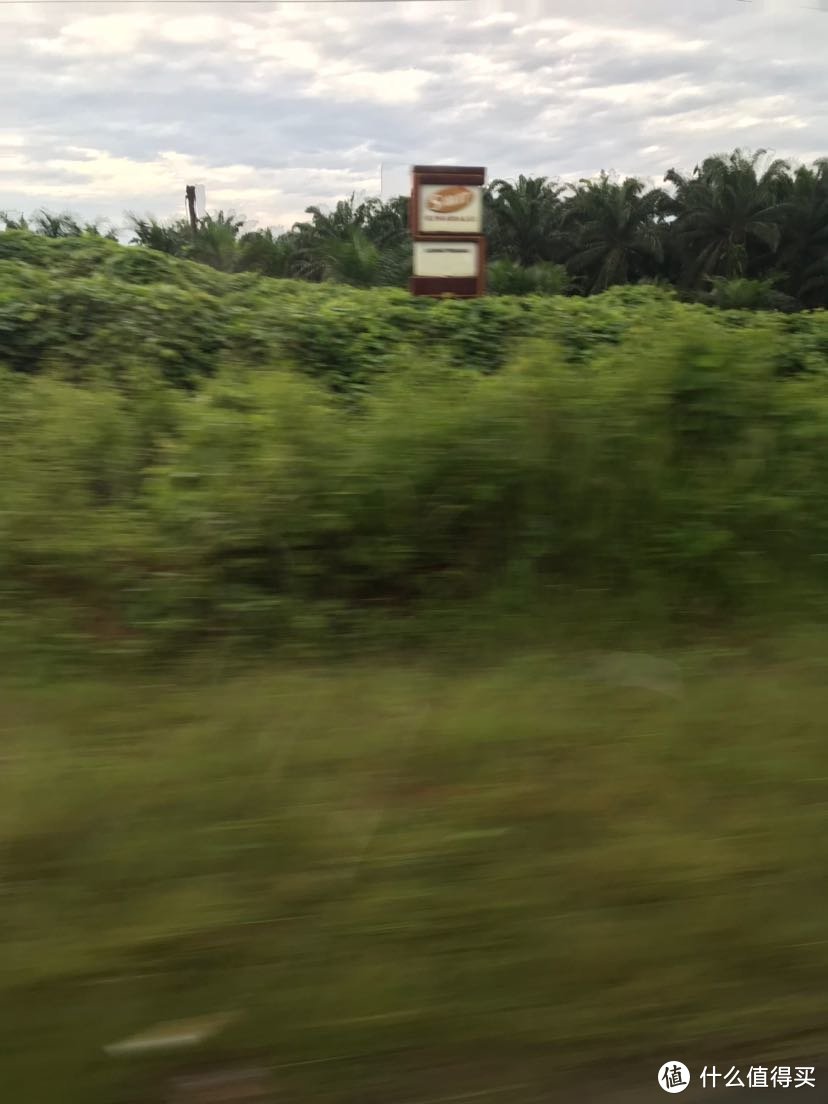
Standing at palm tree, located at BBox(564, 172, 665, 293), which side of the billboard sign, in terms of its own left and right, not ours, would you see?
back

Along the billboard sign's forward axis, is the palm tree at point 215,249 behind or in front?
behind

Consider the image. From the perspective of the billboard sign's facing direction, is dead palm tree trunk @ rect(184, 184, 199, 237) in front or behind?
behind

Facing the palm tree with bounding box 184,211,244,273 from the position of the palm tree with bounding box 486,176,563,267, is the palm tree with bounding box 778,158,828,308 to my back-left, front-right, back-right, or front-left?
back-left

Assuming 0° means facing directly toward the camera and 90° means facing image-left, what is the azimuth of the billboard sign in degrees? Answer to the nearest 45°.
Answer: approximately 0°

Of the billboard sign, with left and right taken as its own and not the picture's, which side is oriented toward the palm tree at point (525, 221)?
back

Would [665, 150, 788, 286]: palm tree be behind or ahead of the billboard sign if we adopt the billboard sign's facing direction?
behind

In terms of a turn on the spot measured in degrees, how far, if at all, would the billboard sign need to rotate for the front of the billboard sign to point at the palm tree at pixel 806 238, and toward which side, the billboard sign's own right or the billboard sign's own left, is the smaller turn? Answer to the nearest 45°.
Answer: approximately 135° to the billboard sign's own left
